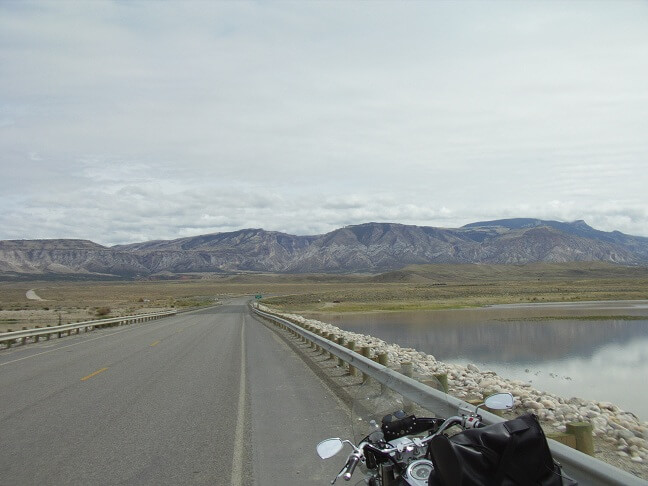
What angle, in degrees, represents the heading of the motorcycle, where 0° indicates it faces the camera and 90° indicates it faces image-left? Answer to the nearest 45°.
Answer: approximately 135°

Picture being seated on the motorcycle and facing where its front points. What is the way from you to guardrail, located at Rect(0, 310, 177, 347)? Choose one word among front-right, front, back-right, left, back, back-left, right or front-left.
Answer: front
